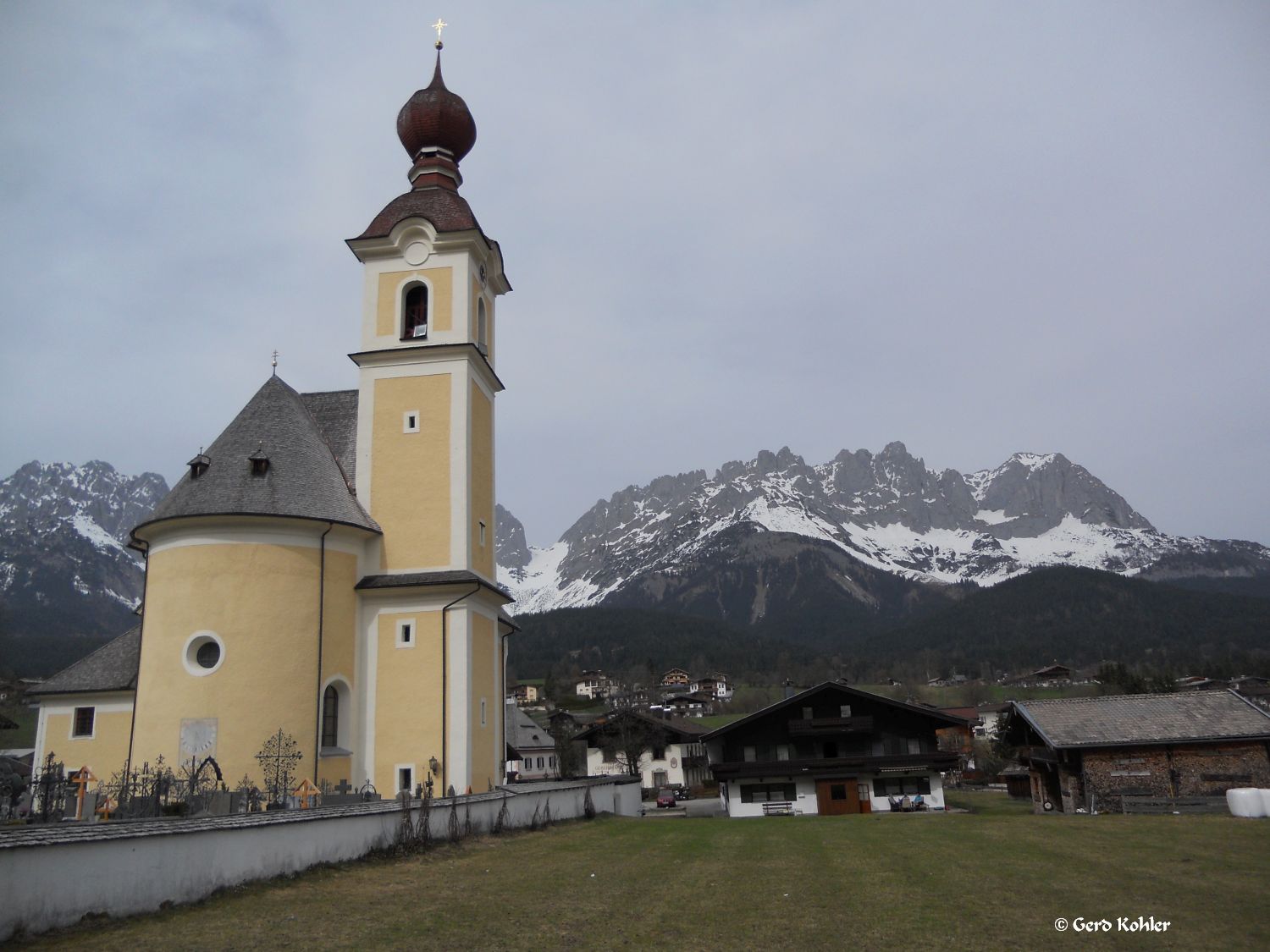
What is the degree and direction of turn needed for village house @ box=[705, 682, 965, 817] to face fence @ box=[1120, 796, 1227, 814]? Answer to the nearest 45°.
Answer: approximately 45° to its left

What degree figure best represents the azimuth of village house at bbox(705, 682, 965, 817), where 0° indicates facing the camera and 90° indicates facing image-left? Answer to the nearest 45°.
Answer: approximately 0°

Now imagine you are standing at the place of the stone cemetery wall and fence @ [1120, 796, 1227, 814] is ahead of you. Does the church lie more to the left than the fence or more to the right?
left
